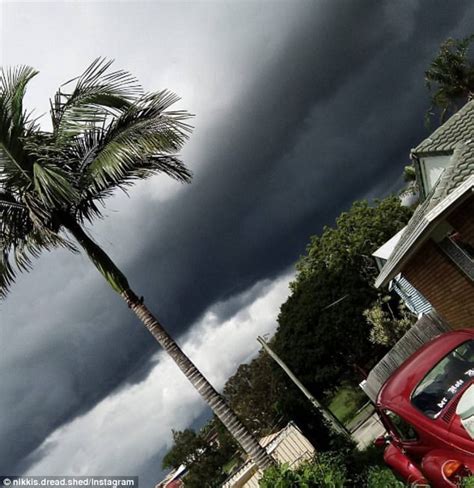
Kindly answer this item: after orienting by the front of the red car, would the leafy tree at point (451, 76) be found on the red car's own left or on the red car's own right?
on the red car's own right

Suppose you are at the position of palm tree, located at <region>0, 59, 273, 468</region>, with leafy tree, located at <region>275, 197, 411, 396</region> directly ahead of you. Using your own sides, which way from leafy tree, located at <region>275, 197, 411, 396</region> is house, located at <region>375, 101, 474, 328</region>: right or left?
right

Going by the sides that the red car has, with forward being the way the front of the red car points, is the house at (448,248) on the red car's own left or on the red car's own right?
on the red car's own right

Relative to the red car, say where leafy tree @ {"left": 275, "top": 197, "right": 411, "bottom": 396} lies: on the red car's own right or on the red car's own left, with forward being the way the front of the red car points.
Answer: on the red car's own right
